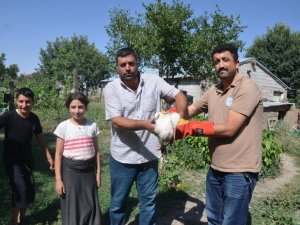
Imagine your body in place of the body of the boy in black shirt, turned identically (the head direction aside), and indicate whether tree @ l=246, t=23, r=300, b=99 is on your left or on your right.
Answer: on your left

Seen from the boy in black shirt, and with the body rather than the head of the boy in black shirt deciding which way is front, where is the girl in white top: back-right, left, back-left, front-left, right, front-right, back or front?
front-left

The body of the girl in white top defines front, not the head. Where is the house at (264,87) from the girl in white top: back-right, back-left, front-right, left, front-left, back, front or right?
back-left

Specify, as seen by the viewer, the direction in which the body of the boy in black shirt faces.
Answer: toward the camera

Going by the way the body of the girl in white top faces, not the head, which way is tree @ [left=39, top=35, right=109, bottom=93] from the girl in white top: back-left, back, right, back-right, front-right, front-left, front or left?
back

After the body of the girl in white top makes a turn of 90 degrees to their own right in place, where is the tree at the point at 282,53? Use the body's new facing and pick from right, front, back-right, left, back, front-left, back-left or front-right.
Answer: back-right

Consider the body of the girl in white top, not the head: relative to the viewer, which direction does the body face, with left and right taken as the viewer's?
facing the viewer

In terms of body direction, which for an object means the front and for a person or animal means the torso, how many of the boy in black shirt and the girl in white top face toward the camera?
2

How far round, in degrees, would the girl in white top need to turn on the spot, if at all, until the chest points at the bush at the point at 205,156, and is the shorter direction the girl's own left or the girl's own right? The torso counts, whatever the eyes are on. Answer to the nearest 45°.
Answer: approximately 135° to the girl's own left
